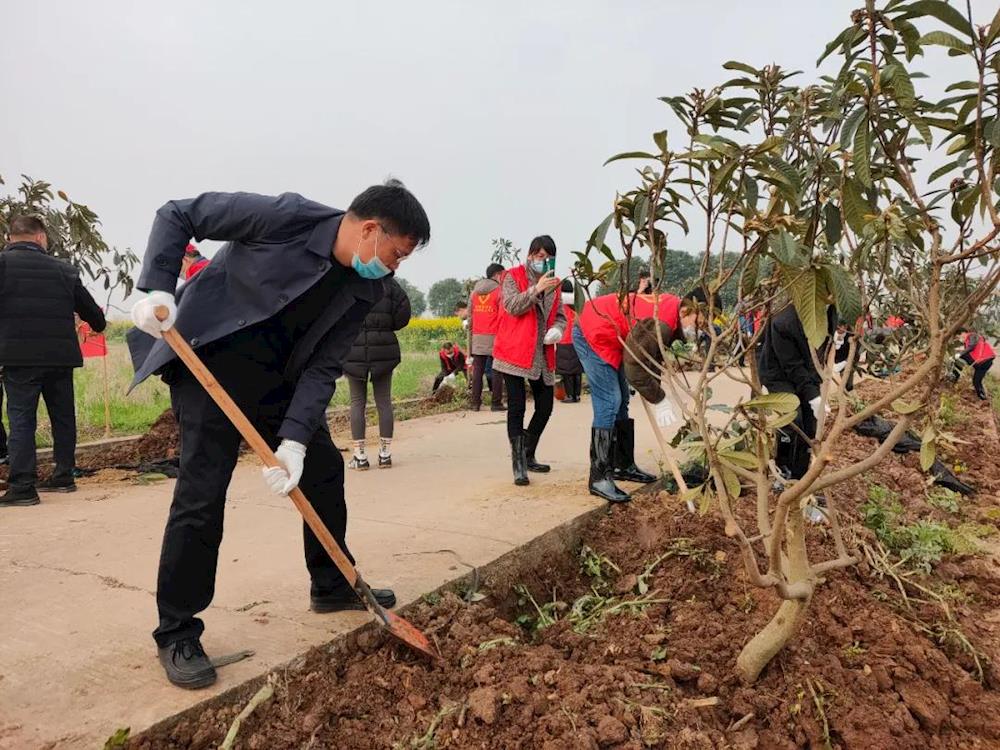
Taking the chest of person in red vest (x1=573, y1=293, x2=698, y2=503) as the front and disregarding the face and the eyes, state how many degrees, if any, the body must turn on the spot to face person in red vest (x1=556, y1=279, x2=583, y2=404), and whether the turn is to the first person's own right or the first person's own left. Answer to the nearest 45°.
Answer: approximately 90° to the first person's own left

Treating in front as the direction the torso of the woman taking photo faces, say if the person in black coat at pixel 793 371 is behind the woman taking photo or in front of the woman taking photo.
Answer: in front

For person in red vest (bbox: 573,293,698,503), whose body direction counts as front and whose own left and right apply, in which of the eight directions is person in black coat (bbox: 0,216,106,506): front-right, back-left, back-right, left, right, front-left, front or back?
back

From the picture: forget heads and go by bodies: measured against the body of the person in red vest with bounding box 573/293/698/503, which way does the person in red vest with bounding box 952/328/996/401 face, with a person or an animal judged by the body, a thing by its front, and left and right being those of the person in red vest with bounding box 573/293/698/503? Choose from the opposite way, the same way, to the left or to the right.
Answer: the opposite way

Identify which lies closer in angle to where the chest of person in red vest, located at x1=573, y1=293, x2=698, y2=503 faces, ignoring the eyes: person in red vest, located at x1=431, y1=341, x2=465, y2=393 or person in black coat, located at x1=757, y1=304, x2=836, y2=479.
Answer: the person in black coat

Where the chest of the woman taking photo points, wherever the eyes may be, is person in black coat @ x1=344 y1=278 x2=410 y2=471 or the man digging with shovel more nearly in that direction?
the man digging with shovel

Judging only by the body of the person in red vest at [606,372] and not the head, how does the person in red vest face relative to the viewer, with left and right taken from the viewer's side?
facing to the right of the viewer

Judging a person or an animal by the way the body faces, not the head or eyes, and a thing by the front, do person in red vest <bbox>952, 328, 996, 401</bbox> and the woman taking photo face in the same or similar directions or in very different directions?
very different directions

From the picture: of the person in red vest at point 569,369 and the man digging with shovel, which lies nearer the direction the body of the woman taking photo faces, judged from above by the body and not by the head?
the man digging with shovel

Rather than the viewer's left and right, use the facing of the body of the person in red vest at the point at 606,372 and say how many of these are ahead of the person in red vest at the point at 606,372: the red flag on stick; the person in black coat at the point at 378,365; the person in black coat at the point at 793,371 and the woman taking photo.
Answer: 1

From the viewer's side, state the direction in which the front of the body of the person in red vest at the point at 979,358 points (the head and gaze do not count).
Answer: to the viewer's left

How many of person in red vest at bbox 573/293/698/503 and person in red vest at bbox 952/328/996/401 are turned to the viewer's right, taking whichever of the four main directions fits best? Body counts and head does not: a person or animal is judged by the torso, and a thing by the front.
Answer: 1

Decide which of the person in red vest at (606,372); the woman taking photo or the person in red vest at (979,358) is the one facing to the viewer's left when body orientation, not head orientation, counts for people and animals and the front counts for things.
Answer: the person in red vest at (979,358)

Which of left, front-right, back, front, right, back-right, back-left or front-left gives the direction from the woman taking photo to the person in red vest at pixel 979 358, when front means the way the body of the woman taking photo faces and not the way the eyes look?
left
